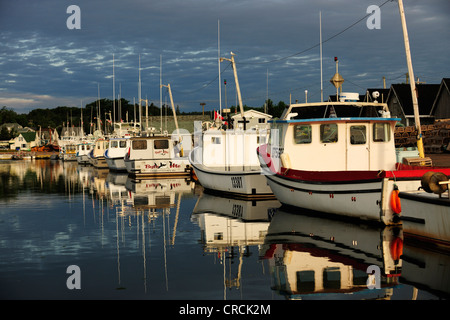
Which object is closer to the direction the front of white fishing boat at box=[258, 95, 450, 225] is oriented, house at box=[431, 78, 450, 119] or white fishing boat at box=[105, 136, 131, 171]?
the white fishing boat

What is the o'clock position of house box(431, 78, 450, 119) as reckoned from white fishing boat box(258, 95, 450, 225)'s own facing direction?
The house is roughly at 2 o'clock from the white fishing boat.

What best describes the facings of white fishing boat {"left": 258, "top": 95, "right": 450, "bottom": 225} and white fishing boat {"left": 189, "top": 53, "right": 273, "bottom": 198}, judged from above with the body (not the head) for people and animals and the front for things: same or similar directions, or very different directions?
same or similar directions

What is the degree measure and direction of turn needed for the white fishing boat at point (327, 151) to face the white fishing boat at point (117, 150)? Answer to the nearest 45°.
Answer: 0° — it already faces it

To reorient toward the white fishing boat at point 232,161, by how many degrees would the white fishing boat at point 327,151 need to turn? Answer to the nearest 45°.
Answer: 0° — it already faces it

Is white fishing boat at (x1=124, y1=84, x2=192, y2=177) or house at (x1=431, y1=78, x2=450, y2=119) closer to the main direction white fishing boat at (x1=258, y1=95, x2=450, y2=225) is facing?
the white fishing boat

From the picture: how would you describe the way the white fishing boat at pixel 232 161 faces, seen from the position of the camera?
facing away from the viewer and to the left of the viewer

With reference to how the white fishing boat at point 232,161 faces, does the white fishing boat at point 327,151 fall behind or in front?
behind

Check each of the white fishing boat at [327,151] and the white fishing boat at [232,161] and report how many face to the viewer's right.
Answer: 0

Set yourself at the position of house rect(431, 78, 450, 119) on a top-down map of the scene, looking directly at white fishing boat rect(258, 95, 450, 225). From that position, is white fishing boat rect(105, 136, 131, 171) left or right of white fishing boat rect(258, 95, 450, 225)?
right

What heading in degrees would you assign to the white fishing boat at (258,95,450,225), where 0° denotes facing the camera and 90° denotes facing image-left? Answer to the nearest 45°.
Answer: approximately 135°

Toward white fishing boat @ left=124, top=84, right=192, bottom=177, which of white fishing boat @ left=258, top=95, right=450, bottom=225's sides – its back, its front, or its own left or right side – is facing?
front

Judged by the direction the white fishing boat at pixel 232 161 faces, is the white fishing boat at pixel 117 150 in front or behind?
in front

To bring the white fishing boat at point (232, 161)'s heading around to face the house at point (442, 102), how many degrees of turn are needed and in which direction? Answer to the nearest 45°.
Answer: approximately 90° to its right
